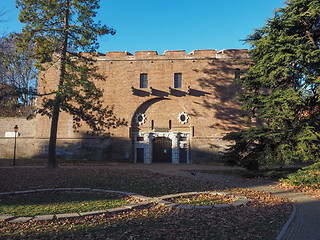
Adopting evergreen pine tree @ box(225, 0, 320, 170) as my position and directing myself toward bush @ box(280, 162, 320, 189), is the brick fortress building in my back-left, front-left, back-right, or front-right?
back-right

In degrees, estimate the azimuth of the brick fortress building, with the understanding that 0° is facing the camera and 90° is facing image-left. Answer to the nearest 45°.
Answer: approximately 0°

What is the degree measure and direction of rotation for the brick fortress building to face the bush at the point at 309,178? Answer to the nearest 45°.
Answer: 0° — it already faces it

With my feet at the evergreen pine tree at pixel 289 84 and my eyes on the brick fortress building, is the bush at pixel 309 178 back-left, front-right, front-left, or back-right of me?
back-left

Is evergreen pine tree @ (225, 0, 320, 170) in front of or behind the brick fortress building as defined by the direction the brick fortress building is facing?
in front
